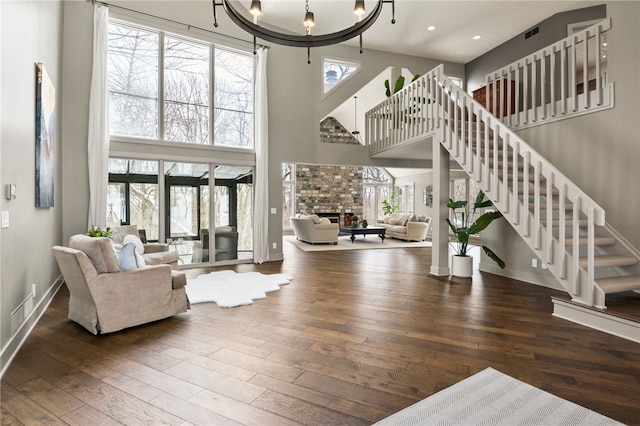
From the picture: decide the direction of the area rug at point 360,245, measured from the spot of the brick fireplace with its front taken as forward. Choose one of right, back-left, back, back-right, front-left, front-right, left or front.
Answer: front

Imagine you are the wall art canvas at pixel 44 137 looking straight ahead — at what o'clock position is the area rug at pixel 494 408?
The area rug is roughly at 2 o'clock from the wall art canvas.

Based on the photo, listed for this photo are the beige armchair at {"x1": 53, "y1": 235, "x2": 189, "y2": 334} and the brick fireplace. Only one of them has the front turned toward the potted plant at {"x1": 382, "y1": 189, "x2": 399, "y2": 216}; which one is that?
the beige armchair

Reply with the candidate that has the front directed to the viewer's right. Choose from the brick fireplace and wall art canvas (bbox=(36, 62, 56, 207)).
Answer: the wall art canvas

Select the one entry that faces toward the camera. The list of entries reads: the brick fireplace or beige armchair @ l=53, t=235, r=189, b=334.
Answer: the brick fireplace

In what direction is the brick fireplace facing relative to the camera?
toward the camera

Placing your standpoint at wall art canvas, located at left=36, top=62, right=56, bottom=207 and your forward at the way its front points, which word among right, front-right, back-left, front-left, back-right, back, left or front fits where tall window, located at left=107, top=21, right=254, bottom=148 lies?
front-left

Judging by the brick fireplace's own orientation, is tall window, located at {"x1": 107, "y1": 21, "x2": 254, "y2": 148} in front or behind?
in front

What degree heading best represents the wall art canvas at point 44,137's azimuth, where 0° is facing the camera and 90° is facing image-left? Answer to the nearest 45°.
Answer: approximately 270°

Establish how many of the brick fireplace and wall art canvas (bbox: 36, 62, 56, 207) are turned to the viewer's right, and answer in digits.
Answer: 1
